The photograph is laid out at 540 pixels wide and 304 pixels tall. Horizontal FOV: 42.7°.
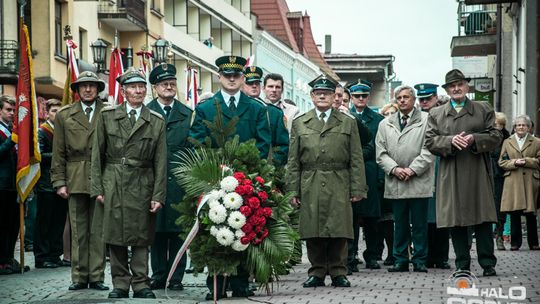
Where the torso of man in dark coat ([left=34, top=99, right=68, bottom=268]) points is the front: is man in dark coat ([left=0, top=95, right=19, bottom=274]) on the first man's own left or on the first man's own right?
on the first man's own right

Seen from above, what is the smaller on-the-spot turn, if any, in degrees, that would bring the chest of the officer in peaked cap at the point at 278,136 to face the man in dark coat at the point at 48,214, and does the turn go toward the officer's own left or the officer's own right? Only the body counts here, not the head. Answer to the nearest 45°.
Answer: approximately 135° to the officer's own right

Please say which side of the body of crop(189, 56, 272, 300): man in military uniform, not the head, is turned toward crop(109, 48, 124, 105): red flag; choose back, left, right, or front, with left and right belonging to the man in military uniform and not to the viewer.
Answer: back
